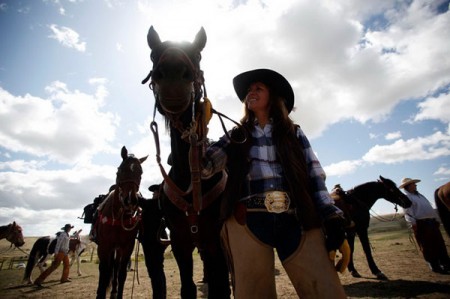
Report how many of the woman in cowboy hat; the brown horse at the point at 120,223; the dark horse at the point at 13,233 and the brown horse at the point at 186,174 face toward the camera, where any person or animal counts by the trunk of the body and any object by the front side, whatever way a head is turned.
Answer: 3

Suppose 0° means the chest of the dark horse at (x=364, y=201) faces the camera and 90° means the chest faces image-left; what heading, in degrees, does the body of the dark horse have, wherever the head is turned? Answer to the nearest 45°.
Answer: approximately 270°

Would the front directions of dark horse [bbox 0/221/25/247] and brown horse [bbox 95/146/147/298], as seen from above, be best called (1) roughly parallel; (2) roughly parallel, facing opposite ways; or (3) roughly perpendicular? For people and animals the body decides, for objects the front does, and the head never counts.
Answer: roughly perpendicular

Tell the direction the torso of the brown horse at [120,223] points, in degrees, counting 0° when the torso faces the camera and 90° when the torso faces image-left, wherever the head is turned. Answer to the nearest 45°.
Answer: approximately 0°

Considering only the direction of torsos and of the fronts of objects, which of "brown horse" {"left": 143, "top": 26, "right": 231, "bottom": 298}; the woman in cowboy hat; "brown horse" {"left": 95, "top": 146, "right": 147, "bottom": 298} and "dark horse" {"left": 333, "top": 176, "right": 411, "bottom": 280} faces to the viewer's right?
the dark horse

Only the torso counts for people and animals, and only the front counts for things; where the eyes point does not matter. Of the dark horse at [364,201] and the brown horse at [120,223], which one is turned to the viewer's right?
the dark horse

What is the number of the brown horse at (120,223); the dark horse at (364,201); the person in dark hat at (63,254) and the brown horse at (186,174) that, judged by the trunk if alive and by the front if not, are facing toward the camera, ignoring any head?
2

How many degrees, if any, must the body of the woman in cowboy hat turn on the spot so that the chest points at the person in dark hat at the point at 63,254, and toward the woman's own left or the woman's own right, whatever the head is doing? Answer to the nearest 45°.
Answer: approximately 135° to the woman's own right
